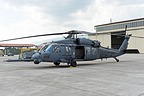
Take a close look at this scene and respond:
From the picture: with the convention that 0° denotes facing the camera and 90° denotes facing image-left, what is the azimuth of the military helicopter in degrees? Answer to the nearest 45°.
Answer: approximately 45°
